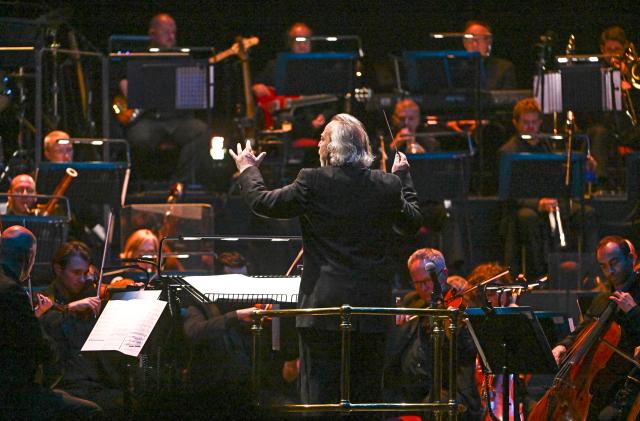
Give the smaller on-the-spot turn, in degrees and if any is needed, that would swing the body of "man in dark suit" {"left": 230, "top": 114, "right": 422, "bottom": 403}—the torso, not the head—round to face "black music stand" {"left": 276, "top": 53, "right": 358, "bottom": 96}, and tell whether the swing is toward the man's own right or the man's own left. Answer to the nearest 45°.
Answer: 0° — they already face it

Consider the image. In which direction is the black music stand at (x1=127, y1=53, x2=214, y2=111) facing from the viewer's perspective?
away from the camera

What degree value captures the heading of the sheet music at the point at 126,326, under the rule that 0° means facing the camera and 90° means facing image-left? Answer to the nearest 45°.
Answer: approximately 45°

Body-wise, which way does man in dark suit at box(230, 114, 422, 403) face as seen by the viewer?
away from the camera

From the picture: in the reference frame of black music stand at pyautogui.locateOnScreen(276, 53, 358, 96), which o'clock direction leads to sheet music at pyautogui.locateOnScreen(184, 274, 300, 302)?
The sheet music is roughly at 6 o'clock from the black music stand.

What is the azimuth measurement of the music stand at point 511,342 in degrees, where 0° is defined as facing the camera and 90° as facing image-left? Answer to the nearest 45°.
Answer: approximately 225°

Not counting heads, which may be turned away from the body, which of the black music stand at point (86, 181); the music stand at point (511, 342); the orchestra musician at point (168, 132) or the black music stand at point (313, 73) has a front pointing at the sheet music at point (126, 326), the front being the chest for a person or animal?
the orchestra musician

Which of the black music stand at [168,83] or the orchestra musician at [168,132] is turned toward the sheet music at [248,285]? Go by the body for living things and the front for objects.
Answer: the orchestra musician

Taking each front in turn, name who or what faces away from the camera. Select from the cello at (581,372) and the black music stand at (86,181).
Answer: the black music stand

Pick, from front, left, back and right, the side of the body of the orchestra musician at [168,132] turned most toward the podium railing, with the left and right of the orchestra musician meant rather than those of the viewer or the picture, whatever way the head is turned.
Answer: front

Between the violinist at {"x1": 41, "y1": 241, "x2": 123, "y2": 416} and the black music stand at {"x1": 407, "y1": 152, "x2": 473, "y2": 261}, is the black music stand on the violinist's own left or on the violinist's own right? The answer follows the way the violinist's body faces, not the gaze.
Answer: on the violinist's own left

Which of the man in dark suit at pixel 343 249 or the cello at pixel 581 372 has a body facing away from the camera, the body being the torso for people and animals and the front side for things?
the man in dark suit

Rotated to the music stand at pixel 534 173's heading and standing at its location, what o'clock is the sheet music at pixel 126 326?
The sheet music is roughly at 7 o'clock from the music stand.

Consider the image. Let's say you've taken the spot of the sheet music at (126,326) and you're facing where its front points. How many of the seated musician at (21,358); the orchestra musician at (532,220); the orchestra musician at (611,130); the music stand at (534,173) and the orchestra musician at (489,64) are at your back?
4

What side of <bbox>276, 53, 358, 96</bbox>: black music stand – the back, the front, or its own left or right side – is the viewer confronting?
back

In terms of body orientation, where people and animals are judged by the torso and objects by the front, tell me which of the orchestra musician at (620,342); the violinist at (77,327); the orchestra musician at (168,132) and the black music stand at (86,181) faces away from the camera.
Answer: the black music stand

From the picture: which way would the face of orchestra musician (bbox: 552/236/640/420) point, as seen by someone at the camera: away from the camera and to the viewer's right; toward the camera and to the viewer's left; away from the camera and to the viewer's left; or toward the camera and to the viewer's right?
toward the camera and to the viewer's left

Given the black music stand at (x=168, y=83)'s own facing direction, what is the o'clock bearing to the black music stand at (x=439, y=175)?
the black music stand at (x=439, y=175) is roughly at 4 o'clock from the black music stand at (x=168, y=83).

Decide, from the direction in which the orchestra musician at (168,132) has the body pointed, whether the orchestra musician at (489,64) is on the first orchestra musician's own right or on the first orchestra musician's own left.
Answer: on the first orchestra musician's own left

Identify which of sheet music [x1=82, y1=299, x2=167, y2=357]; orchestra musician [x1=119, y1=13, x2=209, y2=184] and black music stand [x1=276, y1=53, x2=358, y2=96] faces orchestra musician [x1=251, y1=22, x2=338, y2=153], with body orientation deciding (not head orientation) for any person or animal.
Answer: the black music stand
